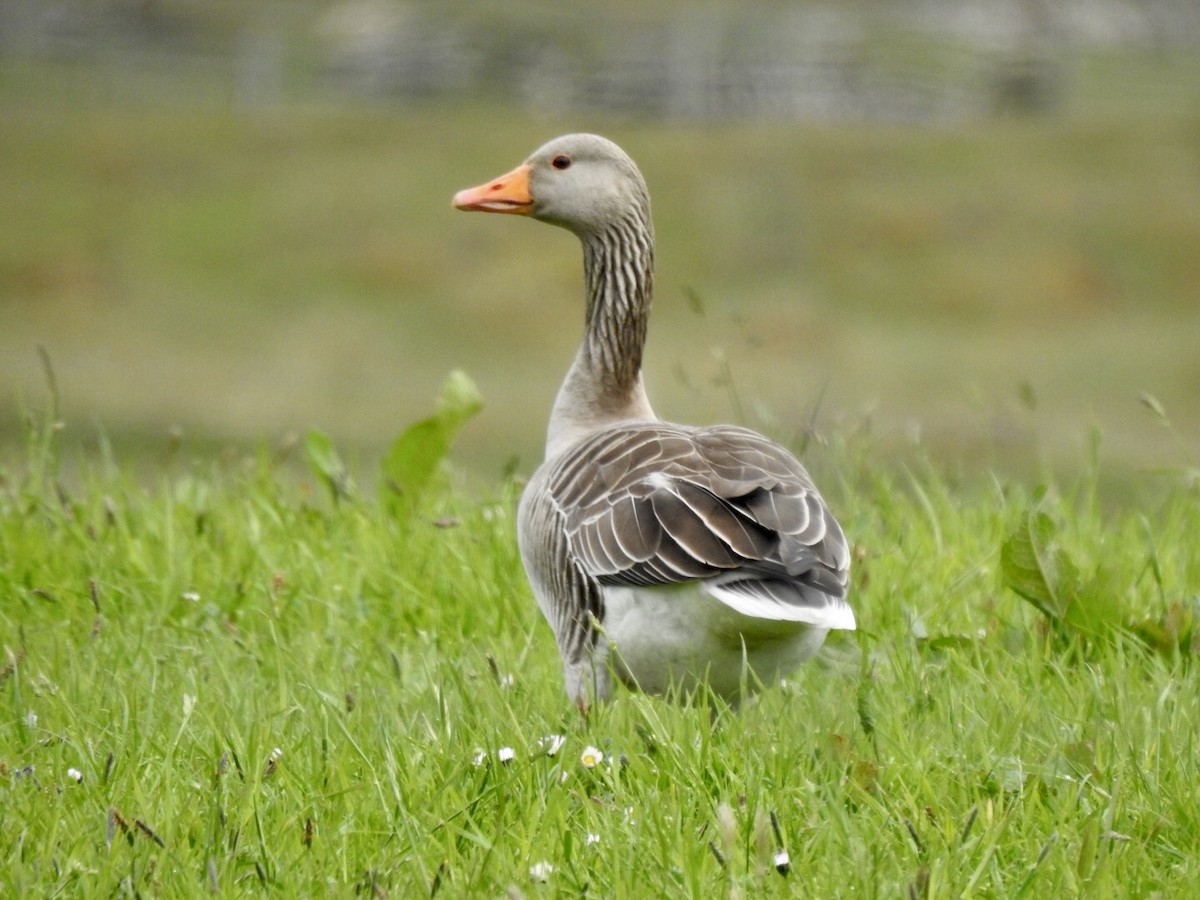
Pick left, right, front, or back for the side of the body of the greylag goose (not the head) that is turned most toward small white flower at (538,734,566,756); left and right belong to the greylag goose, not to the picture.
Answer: left

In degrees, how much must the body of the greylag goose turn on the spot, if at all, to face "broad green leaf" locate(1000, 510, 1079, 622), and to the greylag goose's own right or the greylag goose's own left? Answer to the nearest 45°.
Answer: approximately 90° to the greylag goose's own right

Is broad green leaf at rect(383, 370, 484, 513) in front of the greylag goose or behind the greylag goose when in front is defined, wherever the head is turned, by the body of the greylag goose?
in front

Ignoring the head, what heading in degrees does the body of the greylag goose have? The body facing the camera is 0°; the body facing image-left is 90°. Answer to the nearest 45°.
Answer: approximately 135°

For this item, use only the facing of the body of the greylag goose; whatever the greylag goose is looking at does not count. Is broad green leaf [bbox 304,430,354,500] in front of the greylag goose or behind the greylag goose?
in front

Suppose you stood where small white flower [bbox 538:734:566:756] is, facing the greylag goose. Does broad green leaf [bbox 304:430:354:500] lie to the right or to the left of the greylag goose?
left

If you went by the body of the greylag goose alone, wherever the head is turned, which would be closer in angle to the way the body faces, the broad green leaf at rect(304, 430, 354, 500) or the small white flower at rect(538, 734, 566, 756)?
the broad green leaf
